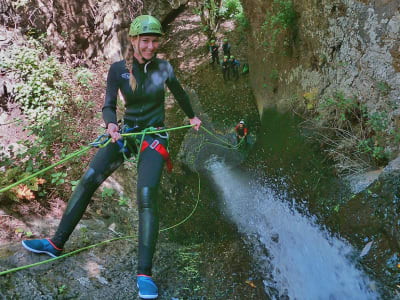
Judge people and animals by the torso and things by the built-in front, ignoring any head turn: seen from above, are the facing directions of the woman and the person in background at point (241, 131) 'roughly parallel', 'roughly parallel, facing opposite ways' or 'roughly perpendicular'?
roughly parallel

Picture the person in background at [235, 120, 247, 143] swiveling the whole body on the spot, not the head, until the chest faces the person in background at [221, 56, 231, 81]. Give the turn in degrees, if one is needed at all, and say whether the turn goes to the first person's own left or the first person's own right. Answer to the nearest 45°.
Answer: approximately 180°

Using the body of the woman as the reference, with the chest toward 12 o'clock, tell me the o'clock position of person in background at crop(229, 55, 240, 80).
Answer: The person in background is roughly at 7 o'clock from the woman.

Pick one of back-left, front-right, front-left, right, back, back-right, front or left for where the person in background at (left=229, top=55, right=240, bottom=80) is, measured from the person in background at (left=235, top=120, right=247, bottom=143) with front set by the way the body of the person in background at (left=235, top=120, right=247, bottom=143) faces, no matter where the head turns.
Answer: back

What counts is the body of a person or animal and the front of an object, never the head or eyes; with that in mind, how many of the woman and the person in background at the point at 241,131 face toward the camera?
2

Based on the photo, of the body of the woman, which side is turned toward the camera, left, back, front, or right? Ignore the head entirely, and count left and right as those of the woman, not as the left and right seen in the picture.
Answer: front

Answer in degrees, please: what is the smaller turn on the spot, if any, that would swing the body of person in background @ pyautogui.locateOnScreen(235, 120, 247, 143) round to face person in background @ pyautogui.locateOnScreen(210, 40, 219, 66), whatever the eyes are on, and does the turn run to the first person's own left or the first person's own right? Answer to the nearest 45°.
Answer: approximately 180°

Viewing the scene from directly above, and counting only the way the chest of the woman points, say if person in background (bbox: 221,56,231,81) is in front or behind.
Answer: behind

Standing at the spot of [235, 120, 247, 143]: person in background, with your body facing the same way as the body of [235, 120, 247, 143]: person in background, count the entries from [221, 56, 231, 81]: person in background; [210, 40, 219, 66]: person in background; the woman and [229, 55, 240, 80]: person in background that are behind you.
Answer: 3

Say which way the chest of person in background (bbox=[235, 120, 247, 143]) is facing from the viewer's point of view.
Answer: toward the camera

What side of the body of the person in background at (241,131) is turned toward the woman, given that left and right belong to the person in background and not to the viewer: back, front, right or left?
front
